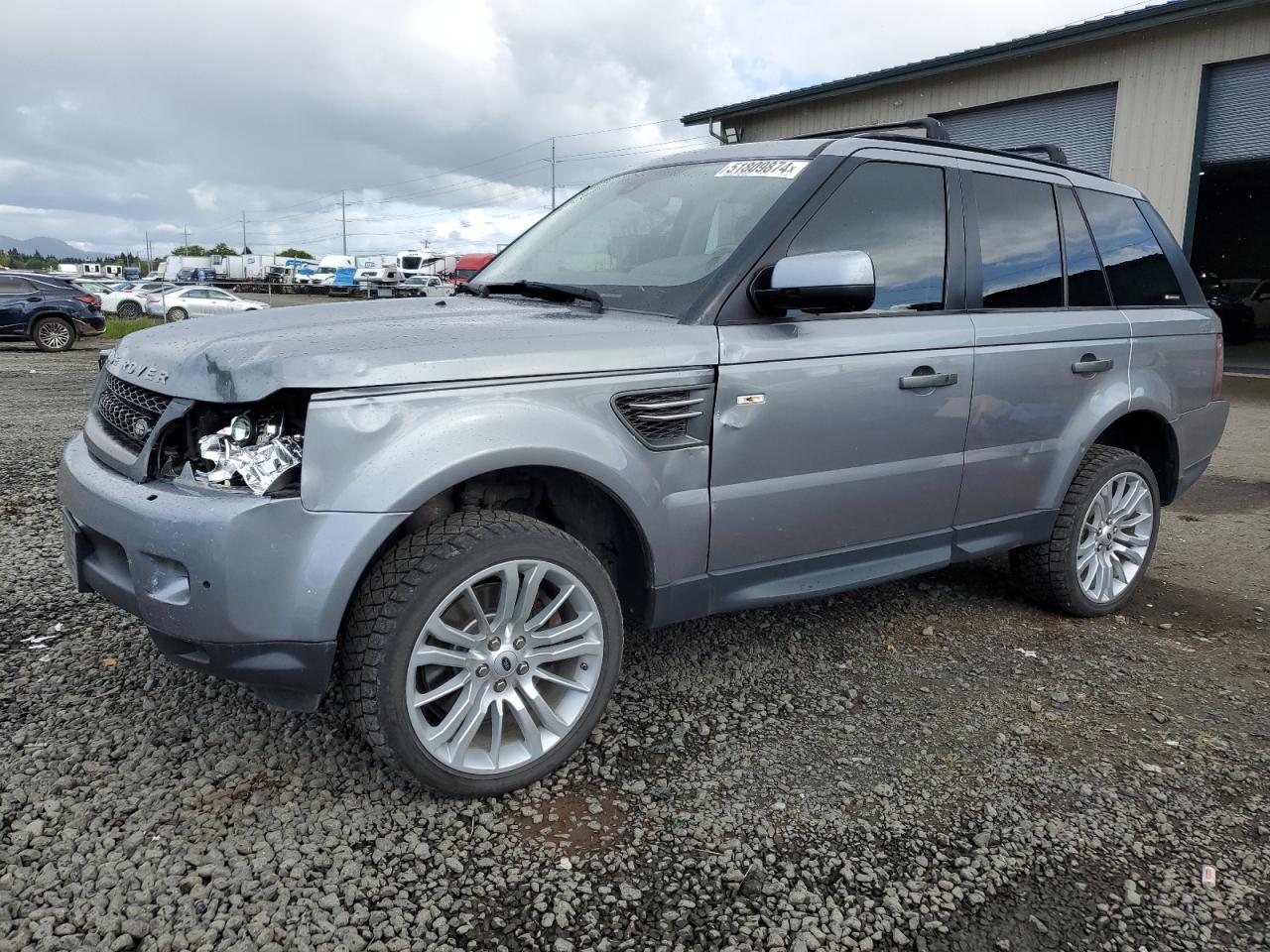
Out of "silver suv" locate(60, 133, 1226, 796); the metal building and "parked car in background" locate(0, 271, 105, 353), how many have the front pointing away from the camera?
0

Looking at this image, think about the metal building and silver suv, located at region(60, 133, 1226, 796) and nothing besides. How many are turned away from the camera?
0

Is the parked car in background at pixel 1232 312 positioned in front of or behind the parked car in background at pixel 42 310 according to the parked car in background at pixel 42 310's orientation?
behind

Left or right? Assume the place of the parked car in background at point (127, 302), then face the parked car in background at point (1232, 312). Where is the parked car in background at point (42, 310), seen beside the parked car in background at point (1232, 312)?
right

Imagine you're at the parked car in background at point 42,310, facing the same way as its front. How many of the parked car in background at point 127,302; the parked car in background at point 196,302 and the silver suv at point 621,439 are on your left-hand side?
1

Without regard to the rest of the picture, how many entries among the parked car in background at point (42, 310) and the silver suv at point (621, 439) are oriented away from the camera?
0

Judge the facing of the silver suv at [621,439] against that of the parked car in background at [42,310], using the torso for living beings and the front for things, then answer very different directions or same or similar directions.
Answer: same or similar directions

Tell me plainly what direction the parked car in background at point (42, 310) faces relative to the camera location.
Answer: facing to the left of the viewer

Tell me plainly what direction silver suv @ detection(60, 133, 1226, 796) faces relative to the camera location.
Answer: facing the viewer and to the left of the viewer
